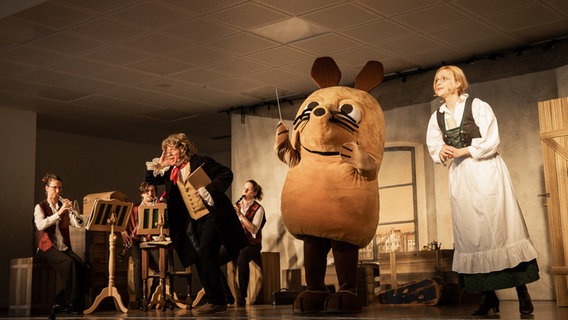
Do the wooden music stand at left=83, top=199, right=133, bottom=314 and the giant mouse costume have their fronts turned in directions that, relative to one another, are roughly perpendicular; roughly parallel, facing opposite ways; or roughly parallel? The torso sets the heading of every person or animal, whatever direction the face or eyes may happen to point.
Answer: roughly perpendicular

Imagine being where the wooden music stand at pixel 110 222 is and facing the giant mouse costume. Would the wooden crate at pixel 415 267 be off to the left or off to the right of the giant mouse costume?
left

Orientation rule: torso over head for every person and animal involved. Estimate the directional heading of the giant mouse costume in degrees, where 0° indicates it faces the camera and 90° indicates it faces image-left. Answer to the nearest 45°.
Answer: approximately 45°

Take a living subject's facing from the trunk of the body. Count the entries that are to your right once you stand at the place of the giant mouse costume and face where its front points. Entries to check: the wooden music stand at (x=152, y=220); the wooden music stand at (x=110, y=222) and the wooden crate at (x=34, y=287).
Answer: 3

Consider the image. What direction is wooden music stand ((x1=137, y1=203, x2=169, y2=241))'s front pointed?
away from the camera

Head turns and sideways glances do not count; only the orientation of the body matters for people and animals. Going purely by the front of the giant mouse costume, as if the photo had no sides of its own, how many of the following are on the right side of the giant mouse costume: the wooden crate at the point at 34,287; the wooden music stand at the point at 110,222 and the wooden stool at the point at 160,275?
3

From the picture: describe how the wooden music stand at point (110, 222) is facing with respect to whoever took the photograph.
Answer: facing away from the viewer and to the left of the viewer

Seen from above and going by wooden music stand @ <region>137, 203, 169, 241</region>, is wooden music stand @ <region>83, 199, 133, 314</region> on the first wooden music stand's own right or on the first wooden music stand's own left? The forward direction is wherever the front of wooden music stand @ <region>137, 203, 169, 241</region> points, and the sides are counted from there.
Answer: on the first wooden music stand's own left

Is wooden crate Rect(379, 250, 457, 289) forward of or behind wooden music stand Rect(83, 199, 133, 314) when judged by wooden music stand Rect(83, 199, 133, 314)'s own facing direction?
behind

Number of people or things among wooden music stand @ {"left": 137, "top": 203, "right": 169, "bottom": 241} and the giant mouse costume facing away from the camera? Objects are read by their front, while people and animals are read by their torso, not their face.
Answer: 1

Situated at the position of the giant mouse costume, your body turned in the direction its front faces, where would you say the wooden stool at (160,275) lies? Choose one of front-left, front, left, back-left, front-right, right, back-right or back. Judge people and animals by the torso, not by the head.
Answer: right

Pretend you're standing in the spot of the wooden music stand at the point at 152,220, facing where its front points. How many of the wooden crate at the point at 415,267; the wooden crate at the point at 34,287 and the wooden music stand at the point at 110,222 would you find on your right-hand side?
1

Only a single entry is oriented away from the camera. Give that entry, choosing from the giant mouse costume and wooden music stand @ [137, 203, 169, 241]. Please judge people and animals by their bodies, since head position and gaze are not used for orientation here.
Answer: the wooden music stand

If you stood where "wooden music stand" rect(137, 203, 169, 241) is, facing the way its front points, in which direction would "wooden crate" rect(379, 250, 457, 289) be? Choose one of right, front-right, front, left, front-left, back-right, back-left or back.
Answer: right
